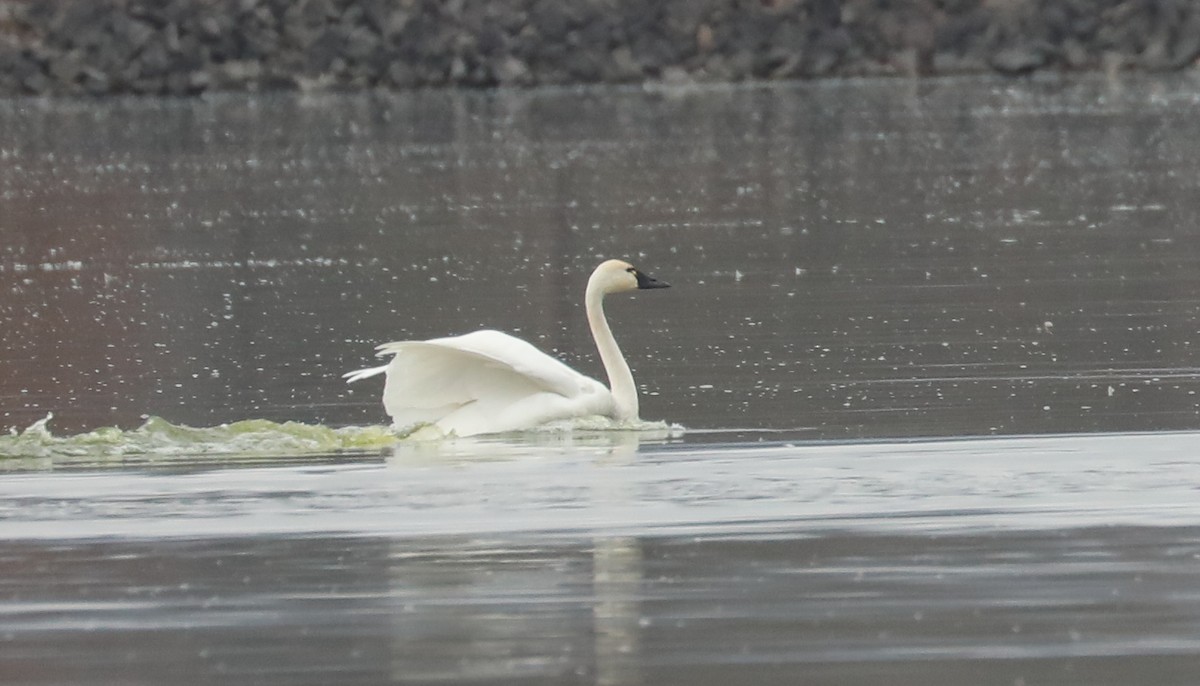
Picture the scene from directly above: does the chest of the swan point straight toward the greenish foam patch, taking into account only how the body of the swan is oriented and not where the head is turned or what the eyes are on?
no

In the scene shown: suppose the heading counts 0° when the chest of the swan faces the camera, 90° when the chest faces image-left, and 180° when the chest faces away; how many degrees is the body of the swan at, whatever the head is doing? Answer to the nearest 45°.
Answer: approximately 270°
